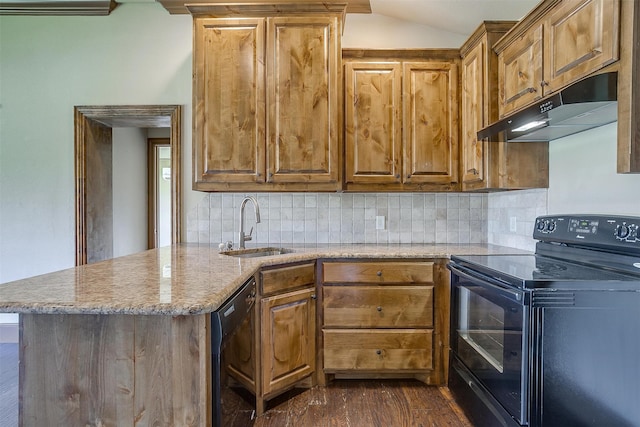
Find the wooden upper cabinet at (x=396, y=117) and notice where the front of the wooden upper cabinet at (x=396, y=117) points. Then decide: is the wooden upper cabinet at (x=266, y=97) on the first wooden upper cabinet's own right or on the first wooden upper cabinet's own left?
on the first wooden upper cabinet's own right

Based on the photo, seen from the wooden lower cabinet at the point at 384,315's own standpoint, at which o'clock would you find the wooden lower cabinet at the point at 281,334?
the wooden lower cabinet at the point at 281,334 is roughly at 2 o'clock from the wooden lower cabinet at the point at 384,315.

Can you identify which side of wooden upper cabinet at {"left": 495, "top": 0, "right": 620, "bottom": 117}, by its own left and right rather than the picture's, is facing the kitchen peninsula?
front

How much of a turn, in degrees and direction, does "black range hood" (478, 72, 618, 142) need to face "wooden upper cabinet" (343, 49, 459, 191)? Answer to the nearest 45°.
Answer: approximately 90° to its right

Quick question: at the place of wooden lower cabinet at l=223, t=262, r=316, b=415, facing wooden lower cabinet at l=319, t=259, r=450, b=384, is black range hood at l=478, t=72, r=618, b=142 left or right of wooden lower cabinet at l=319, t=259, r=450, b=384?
right

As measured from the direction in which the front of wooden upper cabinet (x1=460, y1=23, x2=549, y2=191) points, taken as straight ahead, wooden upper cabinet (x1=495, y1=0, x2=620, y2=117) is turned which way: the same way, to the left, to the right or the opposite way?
the same way

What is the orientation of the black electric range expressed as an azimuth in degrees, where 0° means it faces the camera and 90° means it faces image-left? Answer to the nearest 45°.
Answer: approximately 45°

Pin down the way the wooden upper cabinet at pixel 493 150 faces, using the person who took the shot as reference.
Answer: facing the viewer and to the left of the viewer

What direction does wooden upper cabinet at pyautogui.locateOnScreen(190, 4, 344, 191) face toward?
toward the camera

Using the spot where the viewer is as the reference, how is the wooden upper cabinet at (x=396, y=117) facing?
facing the viewer

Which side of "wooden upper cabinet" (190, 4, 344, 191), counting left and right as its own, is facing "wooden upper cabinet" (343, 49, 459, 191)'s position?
left

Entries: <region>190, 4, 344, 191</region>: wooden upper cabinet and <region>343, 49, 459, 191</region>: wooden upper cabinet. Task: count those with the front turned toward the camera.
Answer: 2

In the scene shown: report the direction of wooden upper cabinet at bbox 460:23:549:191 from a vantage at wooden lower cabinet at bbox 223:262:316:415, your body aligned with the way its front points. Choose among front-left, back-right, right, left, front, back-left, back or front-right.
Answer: front-left

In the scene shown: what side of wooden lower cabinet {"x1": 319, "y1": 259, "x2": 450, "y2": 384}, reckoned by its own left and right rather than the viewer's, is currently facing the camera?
front
